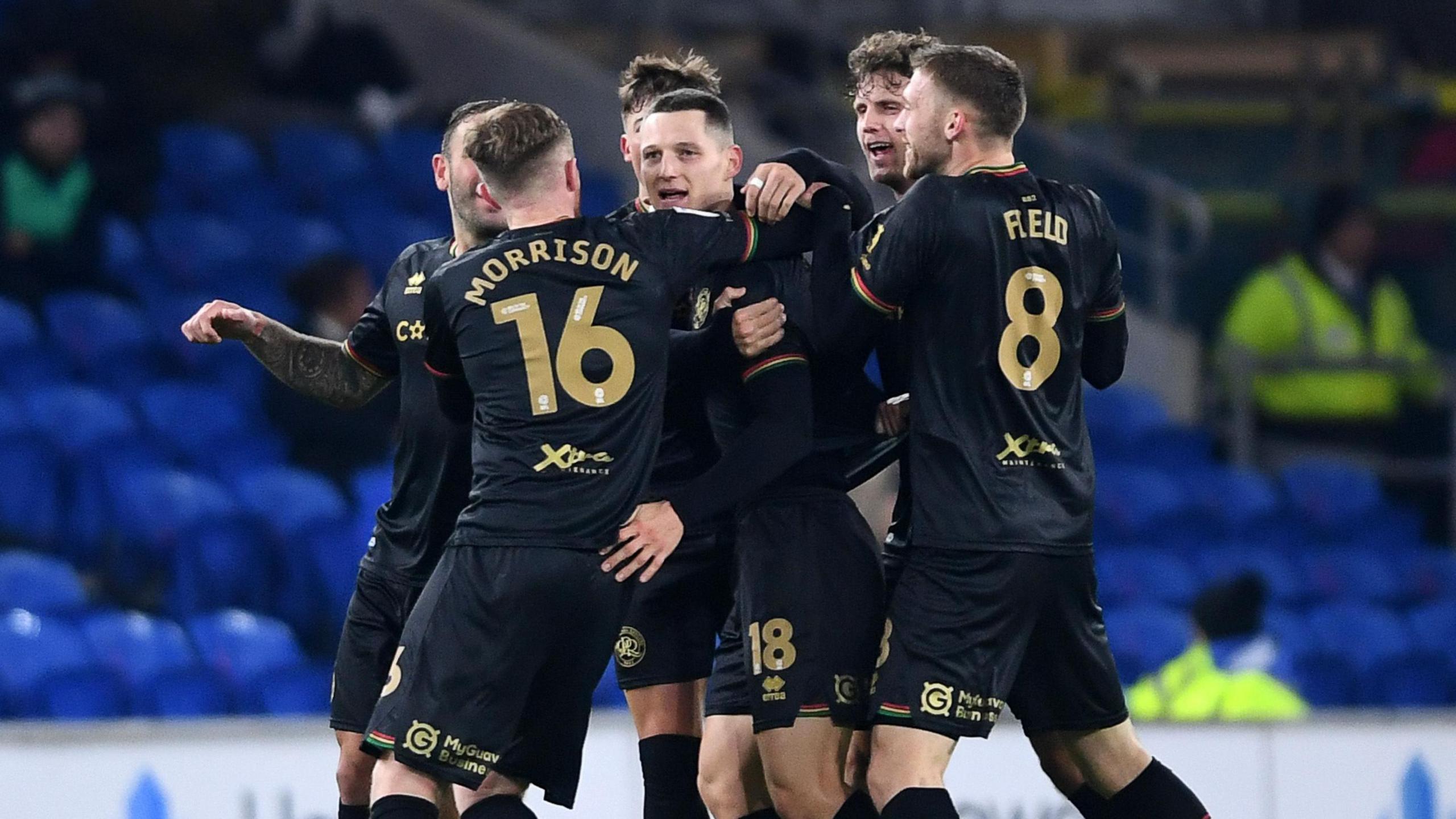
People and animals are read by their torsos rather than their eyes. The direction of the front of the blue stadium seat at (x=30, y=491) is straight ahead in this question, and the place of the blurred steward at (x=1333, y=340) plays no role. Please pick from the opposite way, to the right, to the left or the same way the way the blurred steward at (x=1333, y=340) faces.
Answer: the same way

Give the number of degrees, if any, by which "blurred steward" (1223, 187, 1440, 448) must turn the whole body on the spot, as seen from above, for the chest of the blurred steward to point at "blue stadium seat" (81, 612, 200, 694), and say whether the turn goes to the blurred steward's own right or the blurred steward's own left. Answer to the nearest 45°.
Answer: approximately 90° to the blurred steward's own right

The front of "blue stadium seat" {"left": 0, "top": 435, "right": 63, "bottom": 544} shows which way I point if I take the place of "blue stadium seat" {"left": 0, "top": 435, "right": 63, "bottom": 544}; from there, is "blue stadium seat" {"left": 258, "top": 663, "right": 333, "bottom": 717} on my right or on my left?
on my left

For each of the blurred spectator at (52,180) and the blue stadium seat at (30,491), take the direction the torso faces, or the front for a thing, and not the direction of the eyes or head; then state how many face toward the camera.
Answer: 2

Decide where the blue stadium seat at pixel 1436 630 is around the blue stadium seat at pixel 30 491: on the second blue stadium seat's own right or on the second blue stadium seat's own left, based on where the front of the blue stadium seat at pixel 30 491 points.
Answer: on the second blue stadium seat's own left

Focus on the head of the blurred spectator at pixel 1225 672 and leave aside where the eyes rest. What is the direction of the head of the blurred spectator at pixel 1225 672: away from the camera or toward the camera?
away from the camera

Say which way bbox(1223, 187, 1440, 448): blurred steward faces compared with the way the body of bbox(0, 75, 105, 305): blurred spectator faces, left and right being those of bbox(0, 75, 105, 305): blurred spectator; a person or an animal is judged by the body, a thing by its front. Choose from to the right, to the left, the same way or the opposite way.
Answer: the same way

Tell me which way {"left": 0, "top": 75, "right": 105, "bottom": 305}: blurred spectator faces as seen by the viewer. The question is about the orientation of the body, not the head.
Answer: toward the camera

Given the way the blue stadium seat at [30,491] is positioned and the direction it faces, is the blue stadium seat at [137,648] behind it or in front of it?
in front

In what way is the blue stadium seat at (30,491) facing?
toward the camera

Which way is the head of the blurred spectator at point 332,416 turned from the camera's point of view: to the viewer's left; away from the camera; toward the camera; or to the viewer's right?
toward the camera

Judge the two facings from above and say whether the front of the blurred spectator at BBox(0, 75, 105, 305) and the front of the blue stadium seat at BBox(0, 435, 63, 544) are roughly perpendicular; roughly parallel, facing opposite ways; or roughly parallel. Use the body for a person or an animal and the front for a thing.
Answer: roughly parallel

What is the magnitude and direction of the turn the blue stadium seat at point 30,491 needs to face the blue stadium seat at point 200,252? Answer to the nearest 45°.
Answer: approximately 135° to its left

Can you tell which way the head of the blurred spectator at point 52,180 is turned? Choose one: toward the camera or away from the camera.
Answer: toward the camera

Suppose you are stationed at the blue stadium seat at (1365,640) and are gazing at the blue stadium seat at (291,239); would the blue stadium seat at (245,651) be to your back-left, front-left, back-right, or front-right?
front-left
